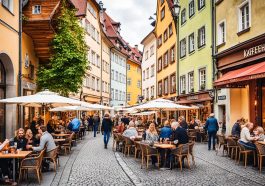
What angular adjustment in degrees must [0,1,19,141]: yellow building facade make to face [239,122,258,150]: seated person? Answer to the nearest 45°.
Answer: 0° — it already faces them

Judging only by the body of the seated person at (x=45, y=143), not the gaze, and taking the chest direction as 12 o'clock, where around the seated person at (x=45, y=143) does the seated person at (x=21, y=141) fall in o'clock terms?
the seated person at (x=21, y=141) is roughly at 12 o'clock from the seated person at (x=45, y=143).

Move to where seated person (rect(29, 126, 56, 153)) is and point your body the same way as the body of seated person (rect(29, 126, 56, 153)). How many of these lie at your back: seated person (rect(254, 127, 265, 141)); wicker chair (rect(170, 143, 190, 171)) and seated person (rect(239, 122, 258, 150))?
3

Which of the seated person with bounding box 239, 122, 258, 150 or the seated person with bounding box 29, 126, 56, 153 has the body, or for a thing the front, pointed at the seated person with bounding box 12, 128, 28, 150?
the seated person with bounding box 29, 126, 56, 153

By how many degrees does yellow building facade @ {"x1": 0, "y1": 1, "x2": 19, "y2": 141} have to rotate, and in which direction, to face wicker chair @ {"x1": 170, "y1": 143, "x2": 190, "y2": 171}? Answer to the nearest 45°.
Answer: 0° — it already faces it

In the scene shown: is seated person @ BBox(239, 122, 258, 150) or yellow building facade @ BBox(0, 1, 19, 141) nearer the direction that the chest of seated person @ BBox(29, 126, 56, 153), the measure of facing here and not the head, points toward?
the yellow building facade

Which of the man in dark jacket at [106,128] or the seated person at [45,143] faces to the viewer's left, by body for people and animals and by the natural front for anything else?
the seated person

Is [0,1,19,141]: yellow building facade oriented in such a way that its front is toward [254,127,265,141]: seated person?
yes
